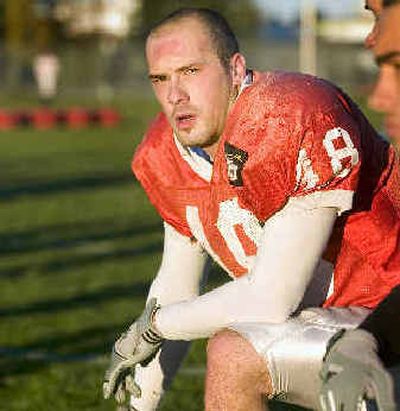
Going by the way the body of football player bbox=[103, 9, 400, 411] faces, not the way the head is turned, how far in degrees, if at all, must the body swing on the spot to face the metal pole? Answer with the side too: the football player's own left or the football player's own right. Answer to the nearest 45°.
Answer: approximately 135° to the football player's own right

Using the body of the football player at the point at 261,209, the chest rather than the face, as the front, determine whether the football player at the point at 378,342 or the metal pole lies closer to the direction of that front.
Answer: the football player

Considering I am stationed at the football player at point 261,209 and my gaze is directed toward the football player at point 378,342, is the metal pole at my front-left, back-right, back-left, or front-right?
back-left

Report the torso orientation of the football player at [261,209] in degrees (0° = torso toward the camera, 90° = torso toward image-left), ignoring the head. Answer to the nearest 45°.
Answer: approximately 45°
